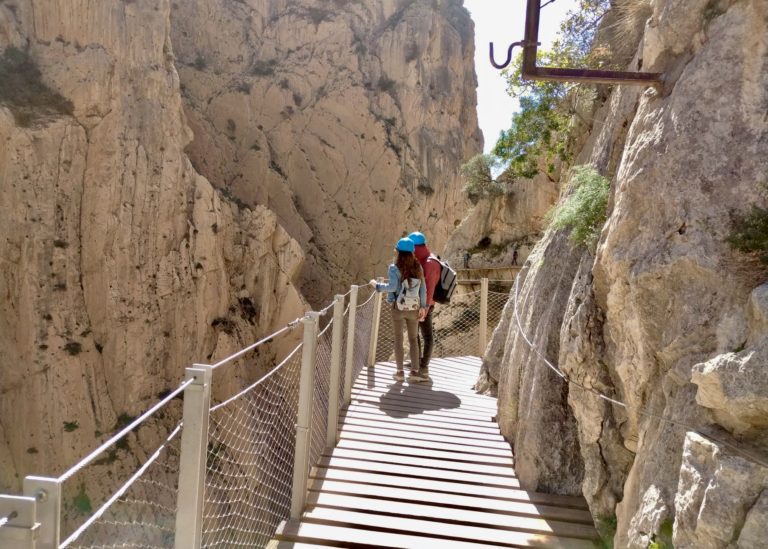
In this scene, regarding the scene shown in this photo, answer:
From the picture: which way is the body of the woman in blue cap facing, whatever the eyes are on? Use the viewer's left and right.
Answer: facing away from the viewer and to the left of the viewer

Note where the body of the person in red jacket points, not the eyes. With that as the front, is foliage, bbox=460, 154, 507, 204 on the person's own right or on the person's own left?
on the person's own right

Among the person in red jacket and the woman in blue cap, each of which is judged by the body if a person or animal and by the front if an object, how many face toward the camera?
0

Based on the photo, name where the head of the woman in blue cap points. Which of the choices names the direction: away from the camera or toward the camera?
away from the camera
